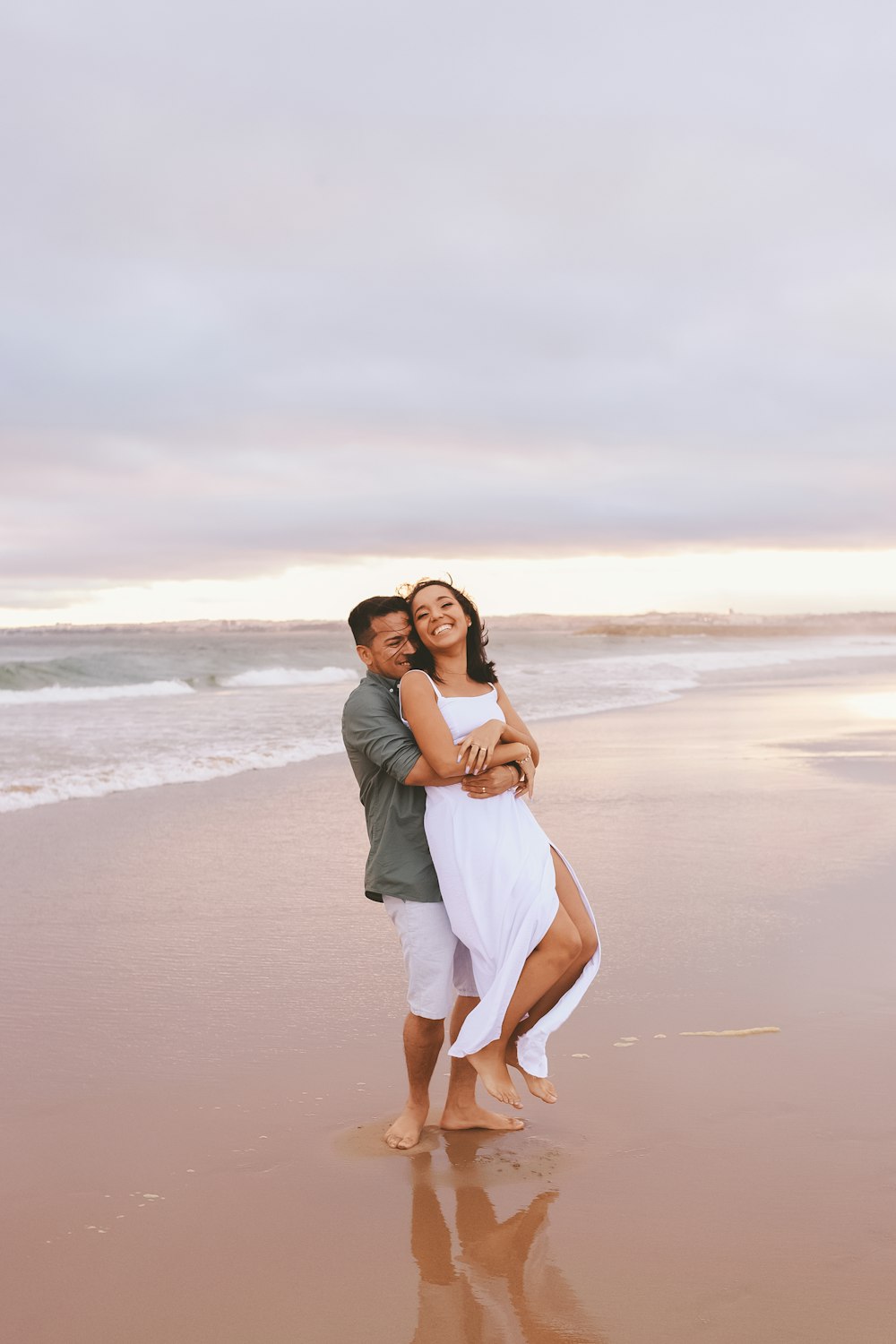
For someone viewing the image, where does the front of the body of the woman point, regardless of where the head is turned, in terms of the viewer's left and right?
facing the viewer and to the right of the viewer
